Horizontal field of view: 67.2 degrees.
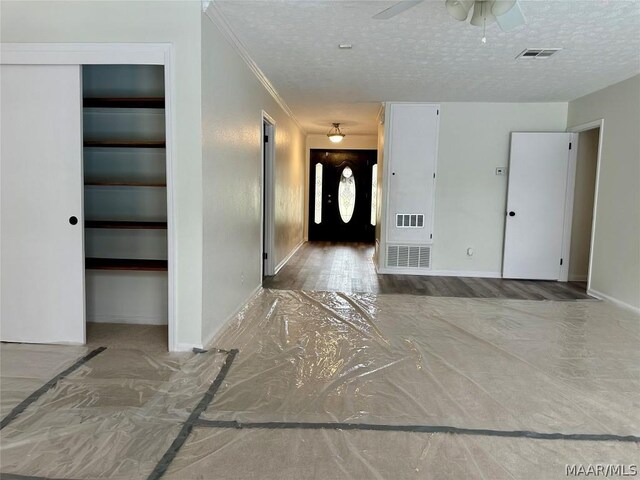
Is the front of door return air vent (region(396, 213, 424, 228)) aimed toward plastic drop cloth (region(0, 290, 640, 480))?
yes

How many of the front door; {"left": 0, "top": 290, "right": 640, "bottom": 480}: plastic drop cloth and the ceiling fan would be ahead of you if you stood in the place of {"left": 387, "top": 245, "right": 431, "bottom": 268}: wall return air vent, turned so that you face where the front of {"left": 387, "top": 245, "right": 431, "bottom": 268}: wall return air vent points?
2

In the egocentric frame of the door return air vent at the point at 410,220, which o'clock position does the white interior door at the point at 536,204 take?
The white interior door is roughly at 9 o'clock from the door return air vent.

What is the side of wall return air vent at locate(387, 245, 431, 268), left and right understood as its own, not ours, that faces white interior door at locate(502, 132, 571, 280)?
left

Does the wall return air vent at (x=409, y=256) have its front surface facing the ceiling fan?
yes

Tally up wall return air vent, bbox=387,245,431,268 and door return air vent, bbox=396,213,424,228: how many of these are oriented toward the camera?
2

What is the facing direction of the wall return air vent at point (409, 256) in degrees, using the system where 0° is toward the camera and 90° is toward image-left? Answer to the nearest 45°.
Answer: approximately 0°

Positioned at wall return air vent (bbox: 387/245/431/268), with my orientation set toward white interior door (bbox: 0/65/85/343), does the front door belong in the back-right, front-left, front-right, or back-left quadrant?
back-right

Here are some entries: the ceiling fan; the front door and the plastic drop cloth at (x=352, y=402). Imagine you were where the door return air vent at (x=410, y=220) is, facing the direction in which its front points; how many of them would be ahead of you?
2

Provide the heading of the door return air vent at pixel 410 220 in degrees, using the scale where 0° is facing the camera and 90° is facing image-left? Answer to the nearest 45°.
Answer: approximately 0°

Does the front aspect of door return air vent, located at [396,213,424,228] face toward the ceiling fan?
yes
